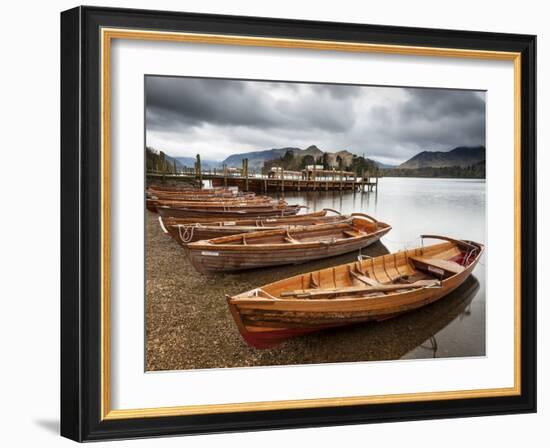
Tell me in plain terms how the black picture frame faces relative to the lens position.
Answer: facing the viewer and to the right of the viewer
